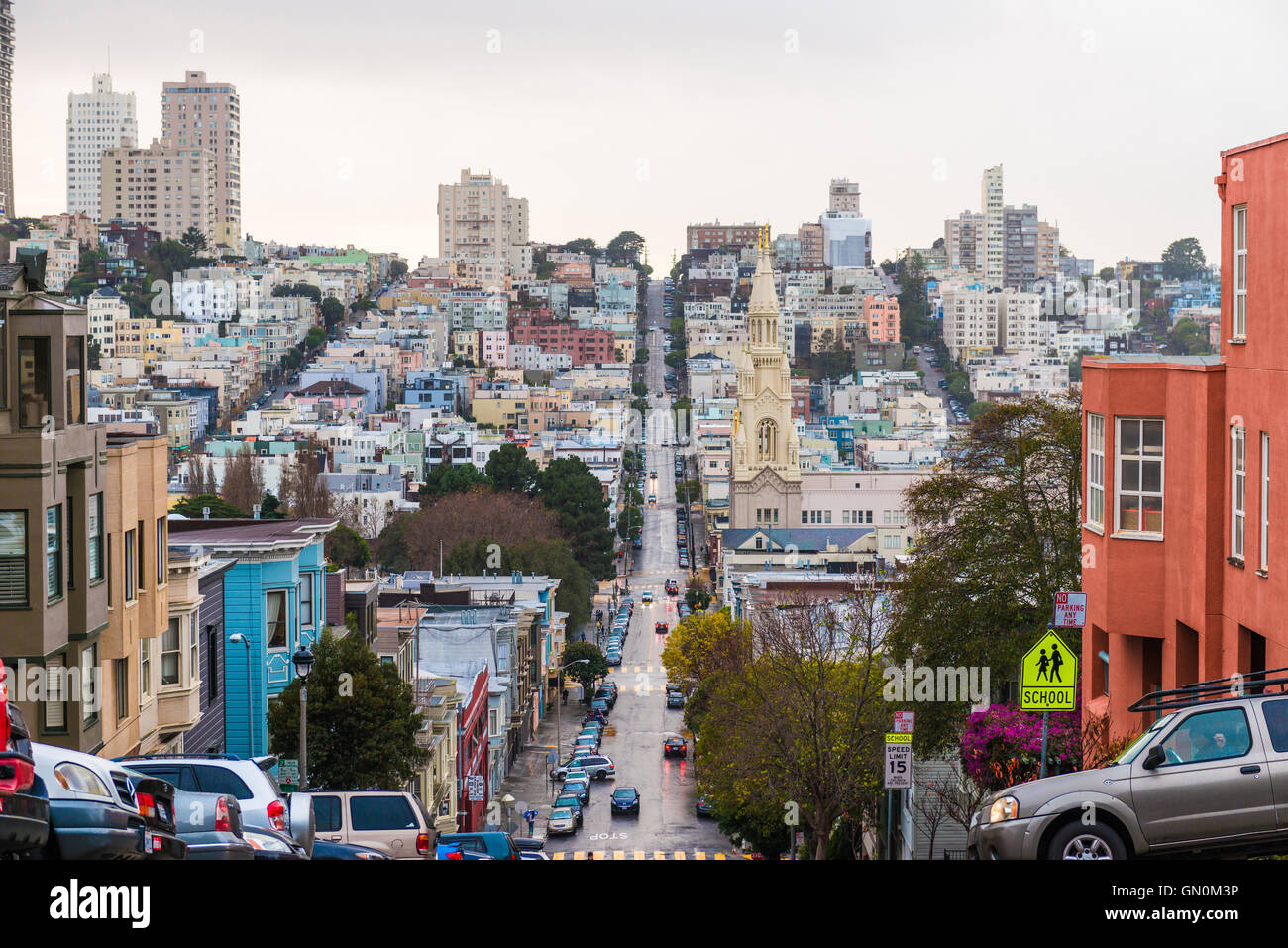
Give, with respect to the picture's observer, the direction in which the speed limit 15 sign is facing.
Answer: facing the viewer

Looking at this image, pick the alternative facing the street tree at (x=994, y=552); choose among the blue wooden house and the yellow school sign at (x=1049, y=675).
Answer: the blue wooden house

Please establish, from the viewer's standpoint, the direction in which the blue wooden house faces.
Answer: facing to the right of the viewer

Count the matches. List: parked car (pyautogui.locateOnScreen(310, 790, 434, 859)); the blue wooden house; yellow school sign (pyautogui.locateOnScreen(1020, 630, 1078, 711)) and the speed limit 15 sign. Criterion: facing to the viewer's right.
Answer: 1

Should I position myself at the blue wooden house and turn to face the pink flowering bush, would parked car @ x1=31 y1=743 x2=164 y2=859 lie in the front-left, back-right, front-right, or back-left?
front-right

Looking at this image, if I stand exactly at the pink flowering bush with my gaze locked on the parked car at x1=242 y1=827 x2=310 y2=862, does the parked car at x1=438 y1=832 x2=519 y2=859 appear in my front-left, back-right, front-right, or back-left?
front-right

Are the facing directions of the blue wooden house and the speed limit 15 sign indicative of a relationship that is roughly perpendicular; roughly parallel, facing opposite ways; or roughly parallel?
roughly perpendicular

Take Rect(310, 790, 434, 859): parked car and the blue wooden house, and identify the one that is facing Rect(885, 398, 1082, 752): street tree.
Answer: the blue wooden house

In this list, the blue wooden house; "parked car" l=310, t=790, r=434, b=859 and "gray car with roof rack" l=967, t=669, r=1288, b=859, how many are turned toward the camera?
0

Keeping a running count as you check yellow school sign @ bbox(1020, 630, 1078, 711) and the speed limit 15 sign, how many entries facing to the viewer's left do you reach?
0

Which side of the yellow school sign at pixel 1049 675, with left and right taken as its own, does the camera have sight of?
front

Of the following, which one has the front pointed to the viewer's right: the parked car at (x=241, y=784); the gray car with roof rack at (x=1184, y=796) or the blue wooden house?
the blue wooden house

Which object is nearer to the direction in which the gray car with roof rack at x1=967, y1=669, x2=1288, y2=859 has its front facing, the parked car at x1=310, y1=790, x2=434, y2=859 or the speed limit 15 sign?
the parked car

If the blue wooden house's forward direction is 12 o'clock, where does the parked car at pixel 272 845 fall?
The parked car is roughly at 3 o'clock from the blue wooden house.

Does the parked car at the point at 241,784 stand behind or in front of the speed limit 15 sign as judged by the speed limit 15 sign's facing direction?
in front

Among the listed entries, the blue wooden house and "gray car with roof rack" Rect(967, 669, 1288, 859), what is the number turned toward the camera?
0

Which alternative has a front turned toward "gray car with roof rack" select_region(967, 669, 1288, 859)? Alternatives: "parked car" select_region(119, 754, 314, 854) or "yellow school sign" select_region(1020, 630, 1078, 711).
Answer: the yellow school sign
